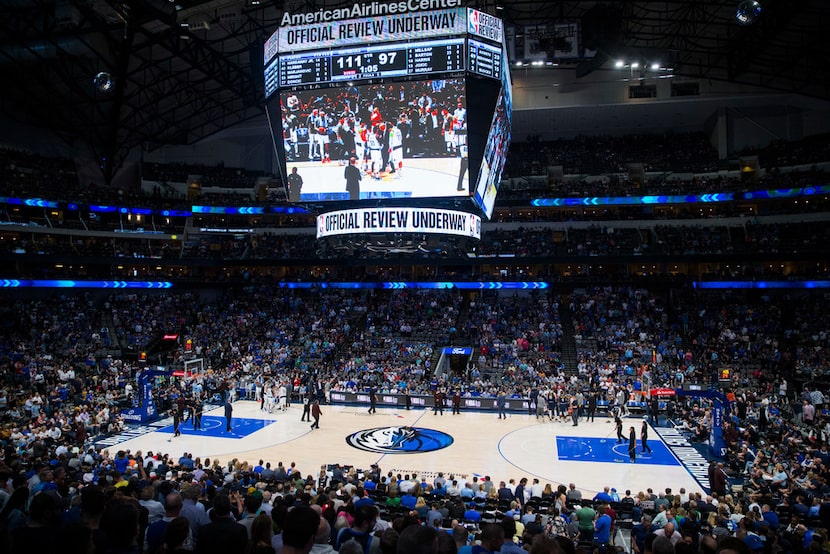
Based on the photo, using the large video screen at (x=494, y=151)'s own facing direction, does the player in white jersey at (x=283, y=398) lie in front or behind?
behind

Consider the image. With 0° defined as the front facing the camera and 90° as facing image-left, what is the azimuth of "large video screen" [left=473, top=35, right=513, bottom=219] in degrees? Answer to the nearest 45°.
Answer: approximately 270°

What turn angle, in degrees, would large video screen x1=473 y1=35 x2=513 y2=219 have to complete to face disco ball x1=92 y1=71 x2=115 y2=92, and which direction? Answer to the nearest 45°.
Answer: approximately 180°

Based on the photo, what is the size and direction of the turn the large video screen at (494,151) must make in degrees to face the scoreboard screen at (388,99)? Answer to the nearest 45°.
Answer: approximately 135° to its right

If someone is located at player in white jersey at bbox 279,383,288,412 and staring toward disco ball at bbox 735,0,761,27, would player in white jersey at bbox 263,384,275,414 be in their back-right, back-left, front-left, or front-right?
back-right

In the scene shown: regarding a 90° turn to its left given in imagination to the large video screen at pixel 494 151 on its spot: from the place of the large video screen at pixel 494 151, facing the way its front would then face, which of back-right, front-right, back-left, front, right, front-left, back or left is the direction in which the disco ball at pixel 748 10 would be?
right

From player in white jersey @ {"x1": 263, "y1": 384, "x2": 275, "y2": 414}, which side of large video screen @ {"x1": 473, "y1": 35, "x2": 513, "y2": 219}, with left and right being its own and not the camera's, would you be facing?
back
